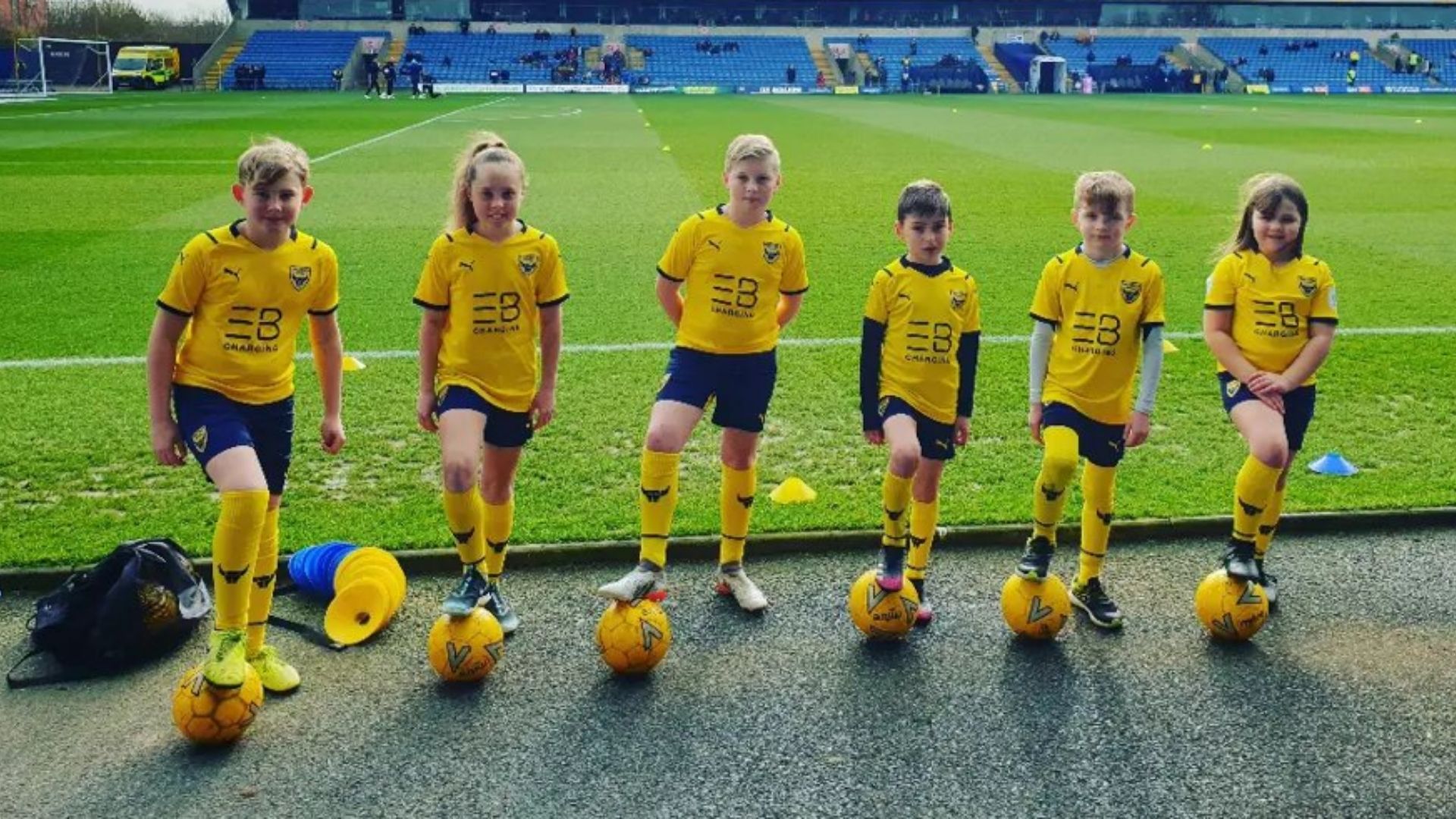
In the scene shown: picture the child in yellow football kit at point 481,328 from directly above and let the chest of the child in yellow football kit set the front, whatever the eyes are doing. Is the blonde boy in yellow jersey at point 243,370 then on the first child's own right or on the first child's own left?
on the first child's own right

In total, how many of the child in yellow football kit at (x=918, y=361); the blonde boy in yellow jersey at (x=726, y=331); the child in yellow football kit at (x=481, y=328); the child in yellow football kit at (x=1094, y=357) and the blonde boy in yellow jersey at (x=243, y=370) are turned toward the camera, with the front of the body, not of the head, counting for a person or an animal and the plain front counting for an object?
5

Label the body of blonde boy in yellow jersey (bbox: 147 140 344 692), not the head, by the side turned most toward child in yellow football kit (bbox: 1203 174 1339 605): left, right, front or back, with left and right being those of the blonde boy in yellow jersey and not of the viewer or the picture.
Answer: left

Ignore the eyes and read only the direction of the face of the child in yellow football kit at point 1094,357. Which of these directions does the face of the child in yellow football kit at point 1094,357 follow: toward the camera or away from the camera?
toward the camera

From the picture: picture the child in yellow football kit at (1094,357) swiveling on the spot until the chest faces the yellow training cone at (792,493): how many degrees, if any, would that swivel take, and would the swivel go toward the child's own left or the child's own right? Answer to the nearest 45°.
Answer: approximately 135° to the child's own right

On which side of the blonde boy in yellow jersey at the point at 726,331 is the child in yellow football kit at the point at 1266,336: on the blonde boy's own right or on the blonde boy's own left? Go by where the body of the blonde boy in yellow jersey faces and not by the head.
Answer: on the blonde boy's own left

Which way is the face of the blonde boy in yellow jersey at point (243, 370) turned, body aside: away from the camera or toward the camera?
toward the camera

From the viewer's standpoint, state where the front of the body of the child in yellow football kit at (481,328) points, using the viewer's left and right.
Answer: facing the viewer

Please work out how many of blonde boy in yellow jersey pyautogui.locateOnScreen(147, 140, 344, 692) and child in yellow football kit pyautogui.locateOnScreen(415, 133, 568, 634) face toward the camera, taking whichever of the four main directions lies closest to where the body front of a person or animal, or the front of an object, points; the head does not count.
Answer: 2

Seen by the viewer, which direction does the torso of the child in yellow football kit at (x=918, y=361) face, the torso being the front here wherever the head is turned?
toward the camera

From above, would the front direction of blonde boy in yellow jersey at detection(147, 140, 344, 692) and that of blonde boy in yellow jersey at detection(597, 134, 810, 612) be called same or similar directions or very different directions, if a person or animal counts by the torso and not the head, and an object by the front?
same or similar directions

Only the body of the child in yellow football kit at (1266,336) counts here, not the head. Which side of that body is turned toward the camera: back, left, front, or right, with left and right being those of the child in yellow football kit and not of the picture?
front

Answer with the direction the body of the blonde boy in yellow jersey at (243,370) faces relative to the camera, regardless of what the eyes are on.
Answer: toward the camera
